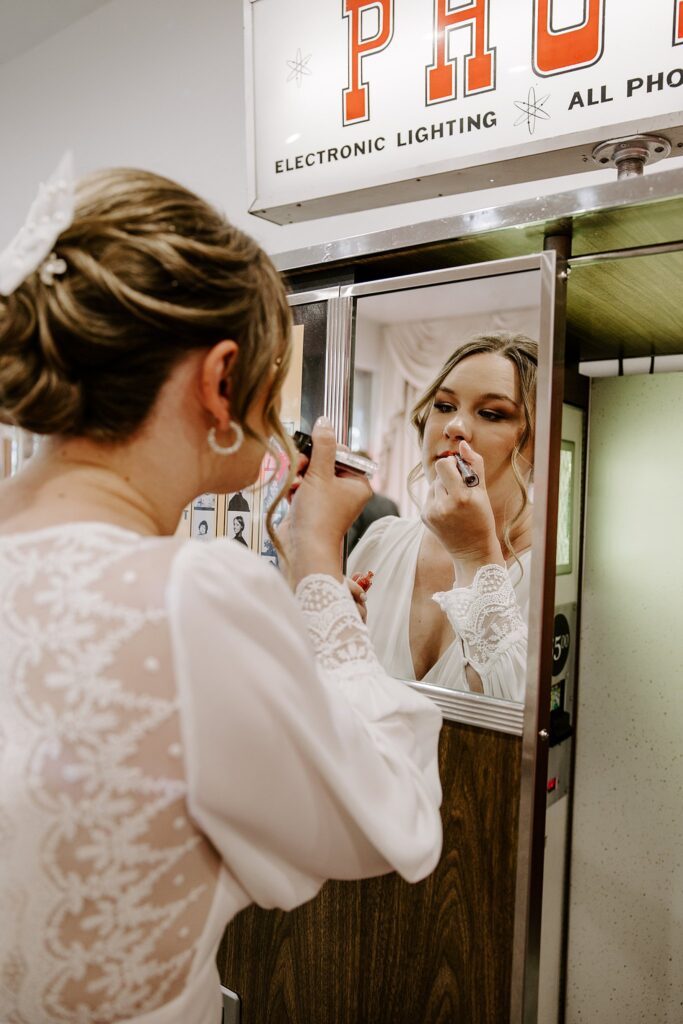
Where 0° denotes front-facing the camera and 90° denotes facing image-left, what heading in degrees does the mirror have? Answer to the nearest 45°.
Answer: approximately 45°
